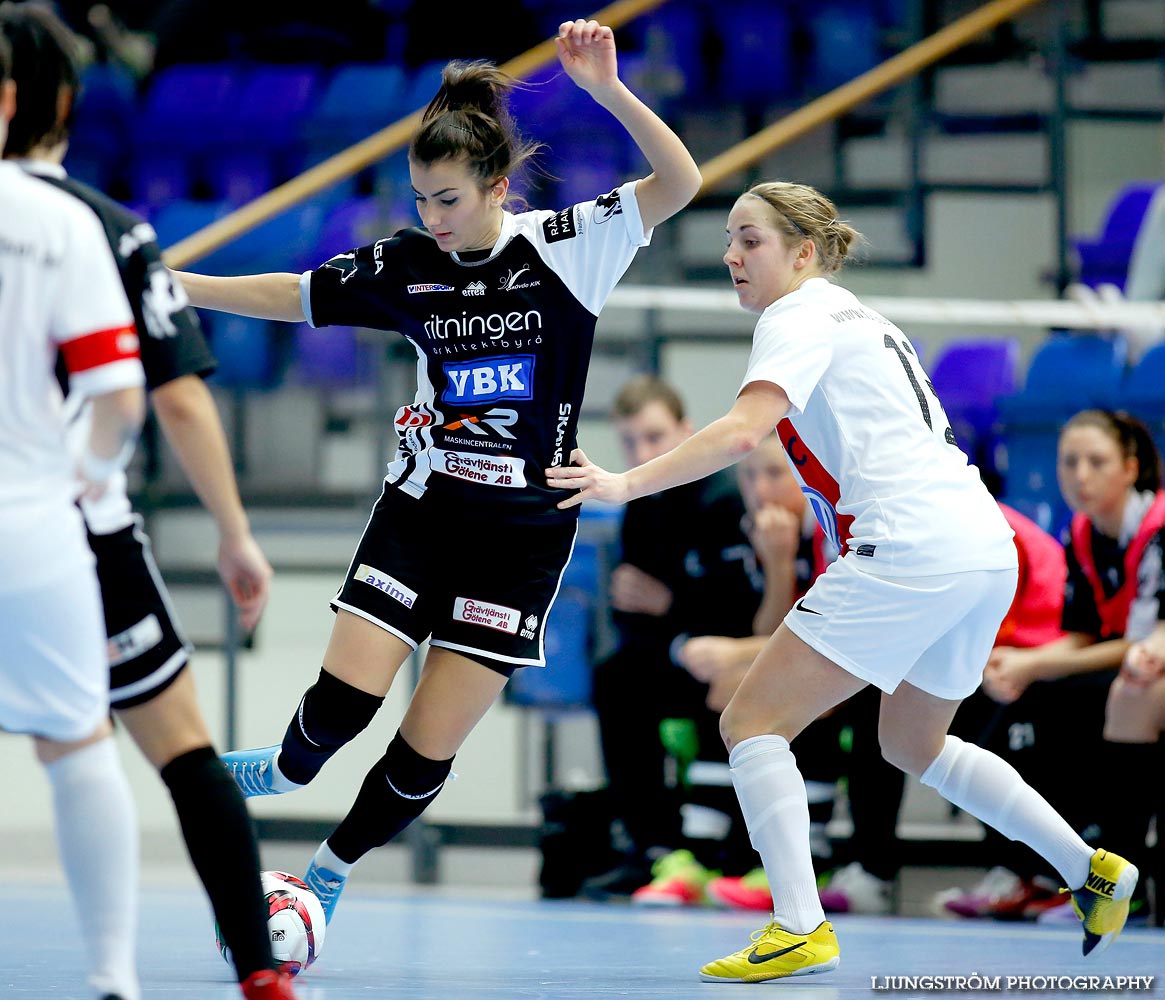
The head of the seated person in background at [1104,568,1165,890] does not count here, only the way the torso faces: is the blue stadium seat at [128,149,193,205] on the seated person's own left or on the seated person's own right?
on the seated person's own right

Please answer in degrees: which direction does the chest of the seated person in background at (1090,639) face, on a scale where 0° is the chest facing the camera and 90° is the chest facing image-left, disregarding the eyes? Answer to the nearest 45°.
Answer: approximately 45°

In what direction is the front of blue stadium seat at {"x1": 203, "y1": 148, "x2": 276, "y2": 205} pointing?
toward the camera

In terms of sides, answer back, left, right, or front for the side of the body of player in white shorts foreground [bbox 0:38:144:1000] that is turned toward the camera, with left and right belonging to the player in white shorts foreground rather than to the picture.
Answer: back

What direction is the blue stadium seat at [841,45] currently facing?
toward the camera

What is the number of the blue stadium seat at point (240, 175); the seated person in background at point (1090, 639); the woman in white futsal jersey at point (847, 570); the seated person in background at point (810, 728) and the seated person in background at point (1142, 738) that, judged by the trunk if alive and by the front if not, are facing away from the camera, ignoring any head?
0

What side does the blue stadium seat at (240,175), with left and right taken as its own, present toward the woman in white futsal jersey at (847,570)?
front

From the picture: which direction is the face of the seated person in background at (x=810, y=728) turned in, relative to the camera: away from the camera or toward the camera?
toward the camera

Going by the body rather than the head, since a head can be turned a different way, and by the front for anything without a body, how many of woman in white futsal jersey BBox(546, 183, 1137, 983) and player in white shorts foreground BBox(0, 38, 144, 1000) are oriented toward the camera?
0

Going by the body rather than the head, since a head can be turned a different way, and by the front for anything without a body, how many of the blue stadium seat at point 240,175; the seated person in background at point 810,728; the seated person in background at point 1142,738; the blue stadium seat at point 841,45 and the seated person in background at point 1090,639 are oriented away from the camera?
0

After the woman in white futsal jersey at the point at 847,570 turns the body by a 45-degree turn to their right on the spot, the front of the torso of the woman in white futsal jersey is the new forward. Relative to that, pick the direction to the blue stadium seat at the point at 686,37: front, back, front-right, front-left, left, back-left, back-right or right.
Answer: front-right

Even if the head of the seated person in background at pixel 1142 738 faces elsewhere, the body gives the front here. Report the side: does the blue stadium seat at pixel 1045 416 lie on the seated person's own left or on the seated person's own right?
on the seated person's own right

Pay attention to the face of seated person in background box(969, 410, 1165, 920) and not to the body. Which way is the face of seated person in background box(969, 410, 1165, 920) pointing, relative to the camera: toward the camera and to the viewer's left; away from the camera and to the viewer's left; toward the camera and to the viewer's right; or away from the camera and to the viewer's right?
toward the camera and to the viewer's left

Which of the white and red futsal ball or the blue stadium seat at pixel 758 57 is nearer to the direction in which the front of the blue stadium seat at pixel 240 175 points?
the white and red futsal ball
